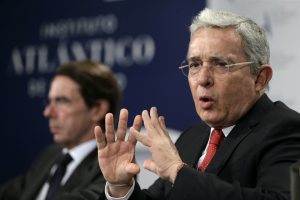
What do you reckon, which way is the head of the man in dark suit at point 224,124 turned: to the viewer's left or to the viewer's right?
to the viewer's left

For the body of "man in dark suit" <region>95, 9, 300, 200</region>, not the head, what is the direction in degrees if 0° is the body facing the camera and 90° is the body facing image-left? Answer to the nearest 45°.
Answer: approximately 45°

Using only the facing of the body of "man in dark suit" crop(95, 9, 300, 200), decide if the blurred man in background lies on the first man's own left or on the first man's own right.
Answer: on the first man's own right
